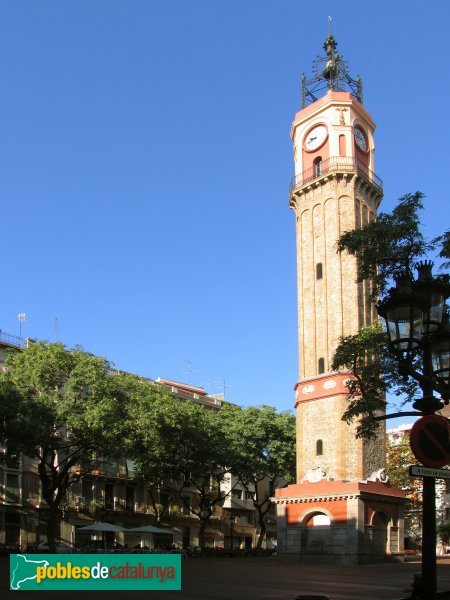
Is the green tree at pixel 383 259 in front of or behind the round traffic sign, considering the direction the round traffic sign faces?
behind

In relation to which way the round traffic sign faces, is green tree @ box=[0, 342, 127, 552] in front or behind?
behind

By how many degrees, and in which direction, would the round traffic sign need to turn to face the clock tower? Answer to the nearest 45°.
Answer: approximately 180°

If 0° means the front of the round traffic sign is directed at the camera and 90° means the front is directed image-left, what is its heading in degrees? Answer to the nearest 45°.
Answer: approximately 0°
